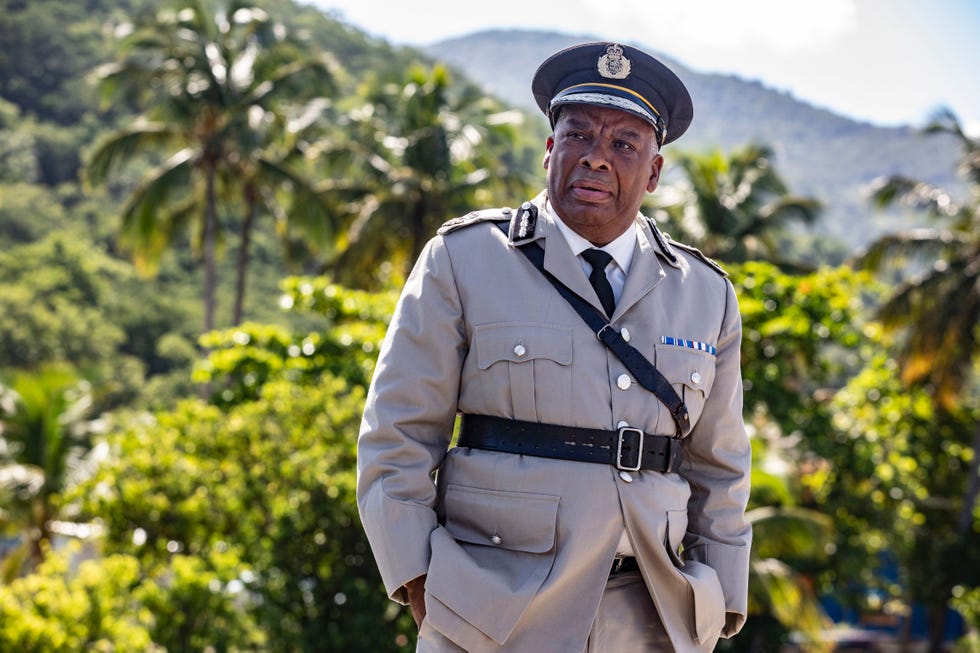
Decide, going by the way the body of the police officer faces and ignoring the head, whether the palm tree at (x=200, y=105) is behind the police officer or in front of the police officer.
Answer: behind

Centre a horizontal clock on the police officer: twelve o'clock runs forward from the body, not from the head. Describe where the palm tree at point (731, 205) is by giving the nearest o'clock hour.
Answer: The palm tree is roughly at 8 o'clock from the police officer.

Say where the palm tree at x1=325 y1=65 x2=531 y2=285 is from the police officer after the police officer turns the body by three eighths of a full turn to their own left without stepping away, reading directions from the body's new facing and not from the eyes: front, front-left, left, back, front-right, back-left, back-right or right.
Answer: front

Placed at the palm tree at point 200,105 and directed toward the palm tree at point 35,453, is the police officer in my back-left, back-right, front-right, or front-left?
front-left

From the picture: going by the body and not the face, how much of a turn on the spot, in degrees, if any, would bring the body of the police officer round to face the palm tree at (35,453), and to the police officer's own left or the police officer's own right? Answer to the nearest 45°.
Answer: approximately 180°

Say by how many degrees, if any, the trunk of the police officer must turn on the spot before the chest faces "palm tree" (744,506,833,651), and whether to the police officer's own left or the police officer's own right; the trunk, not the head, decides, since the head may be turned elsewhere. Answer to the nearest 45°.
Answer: approximately 135° to the police officer's own left

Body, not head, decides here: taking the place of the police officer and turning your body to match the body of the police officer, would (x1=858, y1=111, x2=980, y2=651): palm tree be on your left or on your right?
on your left

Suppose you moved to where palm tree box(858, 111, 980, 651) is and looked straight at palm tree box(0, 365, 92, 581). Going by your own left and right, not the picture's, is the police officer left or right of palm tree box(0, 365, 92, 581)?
left

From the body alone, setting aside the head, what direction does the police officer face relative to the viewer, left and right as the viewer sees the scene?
facing the viewer and to the right of the viewer
